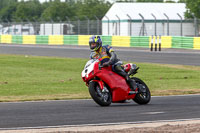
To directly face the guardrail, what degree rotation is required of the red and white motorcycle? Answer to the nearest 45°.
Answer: approximately 135° to its right

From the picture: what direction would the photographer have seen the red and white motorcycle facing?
facing the viewer and to the left of the viewer

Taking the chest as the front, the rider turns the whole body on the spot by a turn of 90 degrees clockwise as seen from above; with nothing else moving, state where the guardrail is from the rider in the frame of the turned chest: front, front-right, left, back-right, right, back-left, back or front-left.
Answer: front-right
